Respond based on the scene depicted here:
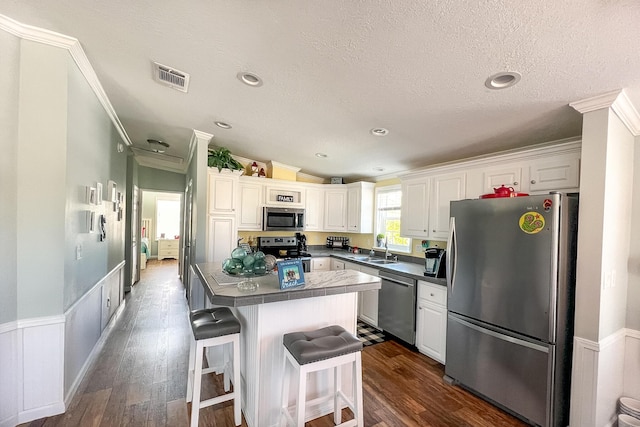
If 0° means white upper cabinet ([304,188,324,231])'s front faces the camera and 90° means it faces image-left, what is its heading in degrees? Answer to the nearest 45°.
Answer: approximately 0°

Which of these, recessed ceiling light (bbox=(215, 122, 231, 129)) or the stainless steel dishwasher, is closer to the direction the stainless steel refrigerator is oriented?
the recessed ceiling light

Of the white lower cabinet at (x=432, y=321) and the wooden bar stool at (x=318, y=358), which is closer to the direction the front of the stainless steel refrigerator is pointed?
the wooden bar stool

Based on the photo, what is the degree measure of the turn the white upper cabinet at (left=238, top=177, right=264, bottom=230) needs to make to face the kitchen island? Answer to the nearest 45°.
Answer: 0° — it already faces it

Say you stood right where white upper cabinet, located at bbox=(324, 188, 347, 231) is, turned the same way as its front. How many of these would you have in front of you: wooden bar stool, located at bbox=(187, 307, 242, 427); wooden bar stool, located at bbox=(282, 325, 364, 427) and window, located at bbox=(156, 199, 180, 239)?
2

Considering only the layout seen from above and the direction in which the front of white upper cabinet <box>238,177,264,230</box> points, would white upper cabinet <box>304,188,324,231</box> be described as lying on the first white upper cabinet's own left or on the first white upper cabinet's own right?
on the first white upper cabinet's own left

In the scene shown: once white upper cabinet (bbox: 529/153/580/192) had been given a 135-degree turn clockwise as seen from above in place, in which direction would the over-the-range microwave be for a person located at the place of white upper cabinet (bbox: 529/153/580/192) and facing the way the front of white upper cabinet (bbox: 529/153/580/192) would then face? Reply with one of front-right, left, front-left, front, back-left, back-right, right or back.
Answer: left

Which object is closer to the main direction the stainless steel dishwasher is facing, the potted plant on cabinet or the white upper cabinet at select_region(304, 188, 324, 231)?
the potted plant on cabinet

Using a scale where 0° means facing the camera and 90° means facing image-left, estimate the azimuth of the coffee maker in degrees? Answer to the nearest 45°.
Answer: approximately 45°

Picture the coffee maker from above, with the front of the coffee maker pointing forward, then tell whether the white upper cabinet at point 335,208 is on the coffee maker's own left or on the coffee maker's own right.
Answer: on the coffee maker's own right

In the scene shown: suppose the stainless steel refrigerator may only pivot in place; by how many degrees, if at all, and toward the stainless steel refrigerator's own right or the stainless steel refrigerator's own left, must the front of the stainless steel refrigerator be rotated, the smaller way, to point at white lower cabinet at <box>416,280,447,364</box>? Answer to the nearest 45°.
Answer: approximately 90° to the stainless steel refrigerator's own right

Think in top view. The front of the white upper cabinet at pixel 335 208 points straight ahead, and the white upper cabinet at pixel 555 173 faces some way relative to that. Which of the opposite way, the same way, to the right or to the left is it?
to the right
